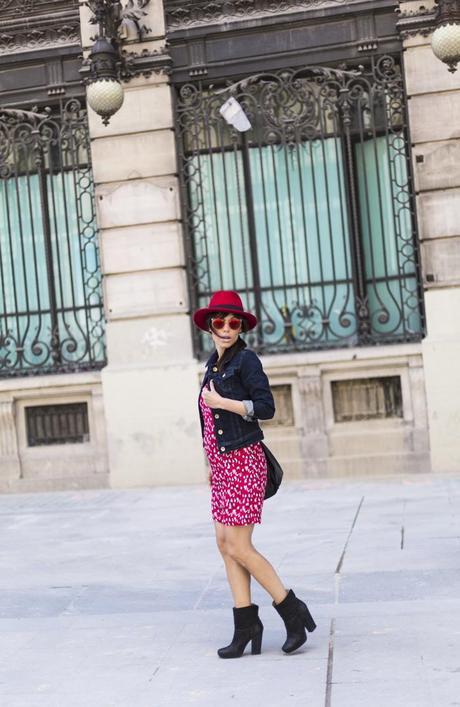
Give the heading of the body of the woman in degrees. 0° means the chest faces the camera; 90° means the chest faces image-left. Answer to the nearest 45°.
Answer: approximately 45°

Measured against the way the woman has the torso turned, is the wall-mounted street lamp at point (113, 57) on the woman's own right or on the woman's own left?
on the woman's own right
